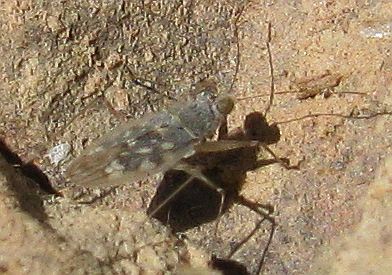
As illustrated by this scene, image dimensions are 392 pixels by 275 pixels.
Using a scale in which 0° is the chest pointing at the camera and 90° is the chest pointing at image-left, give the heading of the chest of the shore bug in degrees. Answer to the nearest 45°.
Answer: approximately 225°
